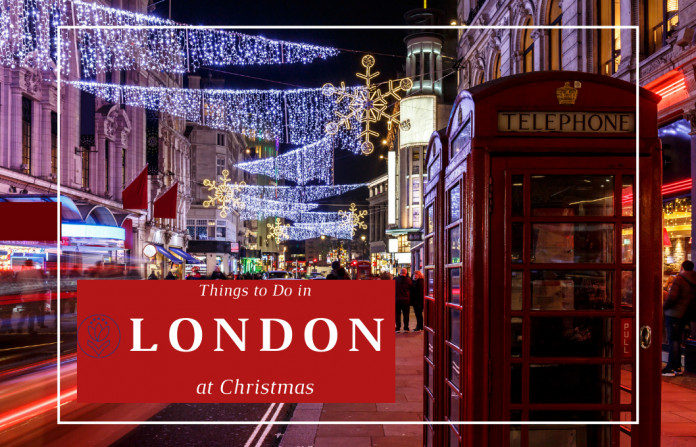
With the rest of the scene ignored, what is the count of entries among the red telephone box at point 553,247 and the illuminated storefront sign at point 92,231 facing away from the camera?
0

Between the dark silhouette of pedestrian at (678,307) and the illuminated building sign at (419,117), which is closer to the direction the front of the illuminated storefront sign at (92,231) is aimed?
the dark silhouette of pedestrian

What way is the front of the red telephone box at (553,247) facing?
toward the camera

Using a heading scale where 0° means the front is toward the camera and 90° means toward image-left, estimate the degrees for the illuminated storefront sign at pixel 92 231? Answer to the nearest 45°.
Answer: approximately 315°

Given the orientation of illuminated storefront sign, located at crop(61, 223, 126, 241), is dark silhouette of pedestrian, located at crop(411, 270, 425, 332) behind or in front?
in front

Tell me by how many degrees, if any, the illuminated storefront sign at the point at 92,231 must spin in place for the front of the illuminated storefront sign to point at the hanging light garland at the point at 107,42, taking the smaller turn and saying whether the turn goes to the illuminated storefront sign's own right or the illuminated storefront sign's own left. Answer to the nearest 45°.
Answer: approximately 45° to the illuminated storefront sign's own right

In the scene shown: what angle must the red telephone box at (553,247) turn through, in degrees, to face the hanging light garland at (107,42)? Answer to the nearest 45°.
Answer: approximately 135° to its right

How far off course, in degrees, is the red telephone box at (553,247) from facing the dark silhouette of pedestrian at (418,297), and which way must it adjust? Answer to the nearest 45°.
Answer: approximately 180°

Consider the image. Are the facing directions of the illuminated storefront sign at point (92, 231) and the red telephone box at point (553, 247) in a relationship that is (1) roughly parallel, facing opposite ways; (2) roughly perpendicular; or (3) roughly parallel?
roughly perpendicular
